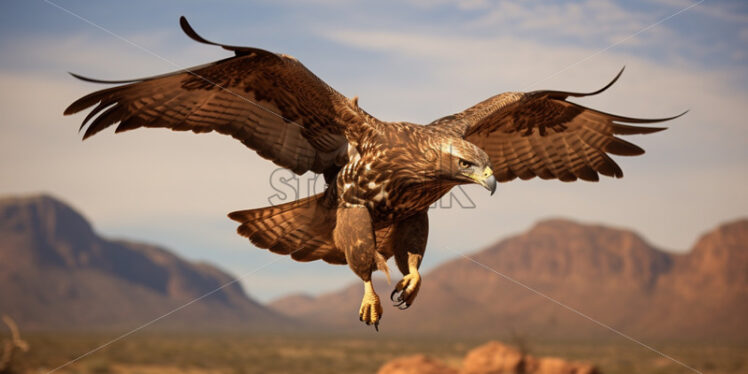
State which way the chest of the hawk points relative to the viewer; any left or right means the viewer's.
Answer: facing the viewer and to the right of the viewer
